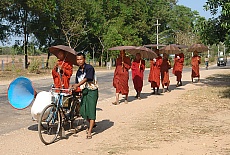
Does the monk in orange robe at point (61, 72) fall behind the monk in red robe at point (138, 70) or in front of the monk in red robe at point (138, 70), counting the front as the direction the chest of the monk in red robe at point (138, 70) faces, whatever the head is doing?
in front

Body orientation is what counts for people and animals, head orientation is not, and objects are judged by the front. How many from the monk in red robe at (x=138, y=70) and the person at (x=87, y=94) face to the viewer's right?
0

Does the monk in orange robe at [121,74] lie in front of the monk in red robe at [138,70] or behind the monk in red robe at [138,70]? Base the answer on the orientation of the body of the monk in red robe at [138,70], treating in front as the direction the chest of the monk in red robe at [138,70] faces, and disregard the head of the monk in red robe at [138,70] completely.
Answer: in front

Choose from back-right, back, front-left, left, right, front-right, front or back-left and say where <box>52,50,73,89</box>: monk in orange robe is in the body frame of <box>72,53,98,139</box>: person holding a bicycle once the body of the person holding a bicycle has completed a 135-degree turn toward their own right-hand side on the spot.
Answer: front-left

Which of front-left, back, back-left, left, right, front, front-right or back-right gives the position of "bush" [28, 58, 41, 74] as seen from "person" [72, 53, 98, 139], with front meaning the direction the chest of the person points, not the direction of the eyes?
back-right

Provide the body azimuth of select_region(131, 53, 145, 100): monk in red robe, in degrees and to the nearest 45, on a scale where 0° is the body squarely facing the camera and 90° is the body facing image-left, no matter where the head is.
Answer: approximately 0°

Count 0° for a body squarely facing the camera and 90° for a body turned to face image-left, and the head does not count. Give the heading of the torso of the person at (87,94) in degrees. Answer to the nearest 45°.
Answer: approximately 45°

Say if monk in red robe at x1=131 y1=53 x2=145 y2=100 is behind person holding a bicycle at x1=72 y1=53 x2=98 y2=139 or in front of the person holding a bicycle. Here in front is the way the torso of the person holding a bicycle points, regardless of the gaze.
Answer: behind

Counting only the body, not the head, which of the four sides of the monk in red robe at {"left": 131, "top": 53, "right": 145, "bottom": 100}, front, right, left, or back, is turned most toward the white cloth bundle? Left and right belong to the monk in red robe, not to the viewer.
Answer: front
